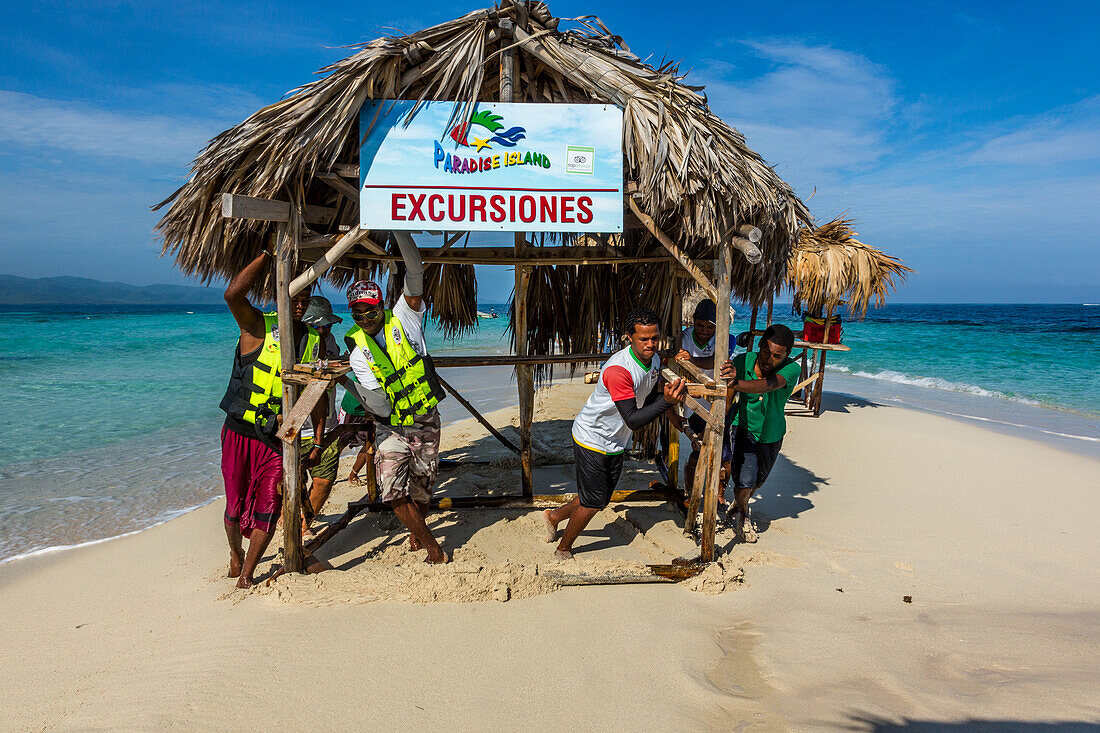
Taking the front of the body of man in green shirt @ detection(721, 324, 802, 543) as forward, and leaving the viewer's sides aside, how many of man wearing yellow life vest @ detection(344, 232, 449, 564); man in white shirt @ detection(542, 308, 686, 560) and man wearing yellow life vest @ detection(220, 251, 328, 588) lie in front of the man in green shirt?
3

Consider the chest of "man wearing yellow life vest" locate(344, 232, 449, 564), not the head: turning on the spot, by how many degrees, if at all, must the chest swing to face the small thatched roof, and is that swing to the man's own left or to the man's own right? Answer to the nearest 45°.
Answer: approximately 180°

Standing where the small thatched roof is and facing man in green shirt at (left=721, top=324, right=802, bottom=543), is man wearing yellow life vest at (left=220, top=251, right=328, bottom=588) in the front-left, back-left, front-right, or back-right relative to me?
front-right

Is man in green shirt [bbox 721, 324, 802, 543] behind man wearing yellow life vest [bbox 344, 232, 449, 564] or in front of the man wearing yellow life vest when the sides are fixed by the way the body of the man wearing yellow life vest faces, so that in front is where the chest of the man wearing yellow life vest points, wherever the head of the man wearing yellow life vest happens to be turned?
behind

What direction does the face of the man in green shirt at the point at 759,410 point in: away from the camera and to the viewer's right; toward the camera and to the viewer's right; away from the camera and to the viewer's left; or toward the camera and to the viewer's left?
toward the camera and to the viewer's left

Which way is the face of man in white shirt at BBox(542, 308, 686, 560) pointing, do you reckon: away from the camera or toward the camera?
toward the camera

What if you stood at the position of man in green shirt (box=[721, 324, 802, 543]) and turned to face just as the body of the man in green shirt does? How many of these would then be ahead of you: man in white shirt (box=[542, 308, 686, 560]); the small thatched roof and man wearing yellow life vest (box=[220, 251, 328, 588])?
2

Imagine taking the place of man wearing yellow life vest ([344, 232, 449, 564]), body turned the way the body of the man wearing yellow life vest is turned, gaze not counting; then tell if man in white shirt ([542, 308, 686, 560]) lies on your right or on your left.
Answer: on your left

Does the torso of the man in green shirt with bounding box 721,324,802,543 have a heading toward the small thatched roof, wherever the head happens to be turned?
no

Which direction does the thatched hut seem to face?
toward the camera

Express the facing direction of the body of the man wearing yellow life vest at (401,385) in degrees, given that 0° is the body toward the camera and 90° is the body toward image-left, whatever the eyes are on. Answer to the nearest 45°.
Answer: approximately 45°

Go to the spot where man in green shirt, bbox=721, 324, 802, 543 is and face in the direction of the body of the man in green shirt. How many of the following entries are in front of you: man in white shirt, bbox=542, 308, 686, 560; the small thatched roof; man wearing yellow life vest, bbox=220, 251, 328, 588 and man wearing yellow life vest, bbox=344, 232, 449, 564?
3
